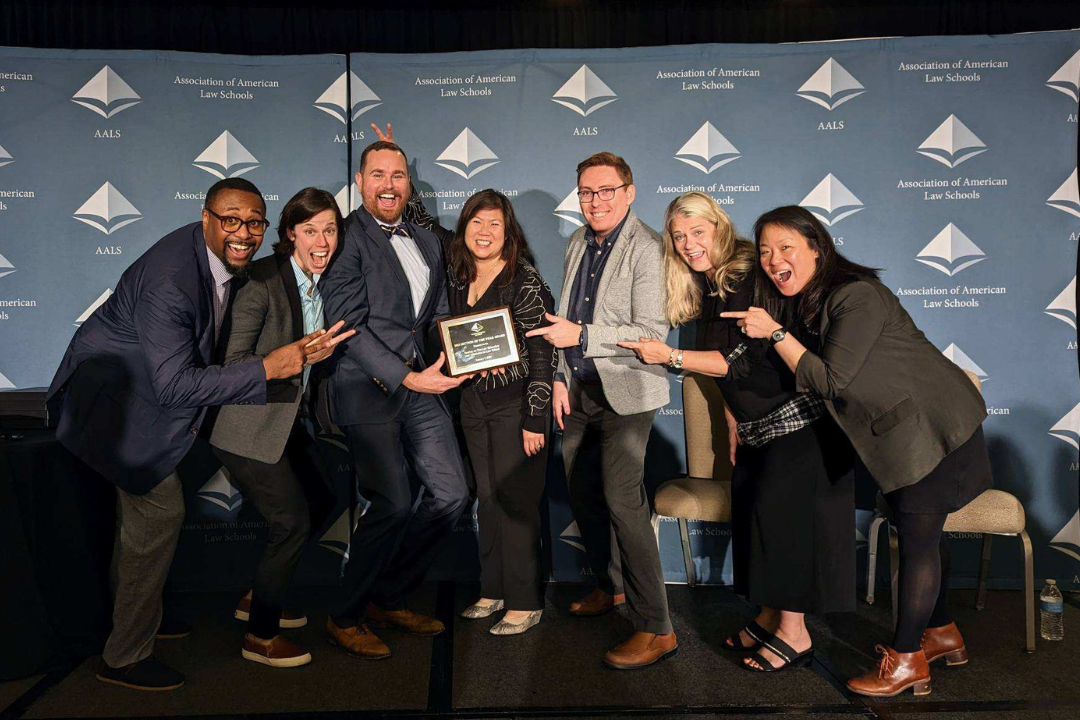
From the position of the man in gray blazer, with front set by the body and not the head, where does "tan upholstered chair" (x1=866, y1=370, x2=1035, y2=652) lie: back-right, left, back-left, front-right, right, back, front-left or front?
back-left

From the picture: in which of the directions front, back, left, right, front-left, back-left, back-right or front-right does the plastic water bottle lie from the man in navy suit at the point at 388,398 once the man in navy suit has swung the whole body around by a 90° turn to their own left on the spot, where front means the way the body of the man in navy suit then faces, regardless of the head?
front-right

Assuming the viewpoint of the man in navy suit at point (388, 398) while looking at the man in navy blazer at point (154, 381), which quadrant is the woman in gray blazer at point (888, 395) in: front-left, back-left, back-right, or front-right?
back-left

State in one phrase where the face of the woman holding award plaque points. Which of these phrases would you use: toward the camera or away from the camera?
toward the camera

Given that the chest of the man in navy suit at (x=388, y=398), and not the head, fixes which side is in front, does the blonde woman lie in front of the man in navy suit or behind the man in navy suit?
in front

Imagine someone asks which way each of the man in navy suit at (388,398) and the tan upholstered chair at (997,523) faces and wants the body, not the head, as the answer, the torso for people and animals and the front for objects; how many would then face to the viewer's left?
0

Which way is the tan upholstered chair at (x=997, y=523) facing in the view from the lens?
facing the viewer and to the right of the viewer

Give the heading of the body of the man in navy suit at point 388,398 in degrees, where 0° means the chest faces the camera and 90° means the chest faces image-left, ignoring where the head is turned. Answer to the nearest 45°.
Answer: approximately 315°

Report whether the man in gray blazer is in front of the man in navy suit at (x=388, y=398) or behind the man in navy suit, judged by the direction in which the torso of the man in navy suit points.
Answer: in front

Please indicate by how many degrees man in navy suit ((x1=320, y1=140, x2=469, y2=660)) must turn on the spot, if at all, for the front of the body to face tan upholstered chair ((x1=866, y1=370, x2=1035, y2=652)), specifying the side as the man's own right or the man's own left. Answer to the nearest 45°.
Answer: approximately 45° to the man's own left

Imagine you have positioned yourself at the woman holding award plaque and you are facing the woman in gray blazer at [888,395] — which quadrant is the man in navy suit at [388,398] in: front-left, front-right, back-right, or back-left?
back-right

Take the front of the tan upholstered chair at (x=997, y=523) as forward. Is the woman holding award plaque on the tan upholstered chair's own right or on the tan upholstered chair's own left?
on the tan upholstered chair's own right

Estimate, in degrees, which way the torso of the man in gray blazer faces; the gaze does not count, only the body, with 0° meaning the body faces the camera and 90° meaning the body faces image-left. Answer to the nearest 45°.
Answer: approximately 45°

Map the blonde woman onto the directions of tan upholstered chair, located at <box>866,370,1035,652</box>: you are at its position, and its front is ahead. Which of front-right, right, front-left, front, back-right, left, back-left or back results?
right

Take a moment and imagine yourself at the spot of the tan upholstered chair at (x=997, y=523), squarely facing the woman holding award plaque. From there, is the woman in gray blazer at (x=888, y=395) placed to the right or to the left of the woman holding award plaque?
left

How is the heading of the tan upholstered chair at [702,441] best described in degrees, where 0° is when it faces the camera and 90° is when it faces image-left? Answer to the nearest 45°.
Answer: approximately 45°
